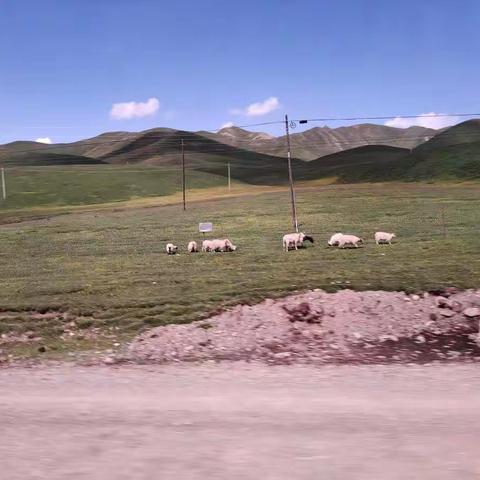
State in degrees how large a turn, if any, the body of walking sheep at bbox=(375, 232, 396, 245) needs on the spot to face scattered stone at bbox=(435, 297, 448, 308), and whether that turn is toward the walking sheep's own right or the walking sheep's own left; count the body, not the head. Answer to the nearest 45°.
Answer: approximately 90° to the walking sheep's own right

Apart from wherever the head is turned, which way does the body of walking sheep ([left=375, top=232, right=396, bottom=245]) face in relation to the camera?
to the viewer's right

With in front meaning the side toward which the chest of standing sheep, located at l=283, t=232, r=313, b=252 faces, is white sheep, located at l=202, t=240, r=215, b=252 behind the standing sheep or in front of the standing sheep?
behind

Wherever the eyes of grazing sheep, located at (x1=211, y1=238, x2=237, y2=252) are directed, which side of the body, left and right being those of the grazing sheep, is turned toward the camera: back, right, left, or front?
right

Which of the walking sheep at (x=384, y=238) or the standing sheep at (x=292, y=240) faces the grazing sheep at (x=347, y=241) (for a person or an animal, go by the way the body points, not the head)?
the standing sheep at (x=292, y=240)

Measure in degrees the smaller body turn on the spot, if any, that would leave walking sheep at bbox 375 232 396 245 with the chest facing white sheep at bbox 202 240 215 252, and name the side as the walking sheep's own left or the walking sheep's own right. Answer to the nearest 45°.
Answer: approximately 180°

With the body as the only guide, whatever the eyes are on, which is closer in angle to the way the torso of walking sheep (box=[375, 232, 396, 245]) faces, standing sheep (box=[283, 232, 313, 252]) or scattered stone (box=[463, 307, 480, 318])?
the scattered stone

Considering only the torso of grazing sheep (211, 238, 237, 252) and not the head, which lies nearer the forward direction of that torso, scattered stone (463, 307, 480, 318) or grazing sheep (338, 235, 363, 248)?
the grazing sheep

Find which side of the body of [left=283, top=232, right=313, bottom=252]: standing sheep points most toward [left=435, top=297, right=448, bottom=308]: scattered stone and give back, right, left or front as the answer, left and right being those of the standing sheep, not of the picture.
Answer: right

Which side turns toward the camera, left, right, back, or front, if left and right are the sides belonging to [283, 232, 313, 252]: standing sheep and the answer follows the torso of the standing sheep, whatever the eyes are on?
right

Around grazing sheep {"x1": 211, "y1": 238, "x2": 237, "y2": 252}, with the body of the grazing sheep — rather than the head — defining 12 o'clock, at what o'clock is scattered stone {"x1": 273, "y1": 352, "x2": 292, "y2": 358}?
The scattered stone is roughly at 3 o'clock from the grazing sheep.

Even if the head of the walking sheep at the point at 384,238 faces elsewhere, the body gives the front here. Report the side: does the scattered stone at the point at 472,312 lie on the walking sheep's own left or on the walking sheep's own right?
on the walking sheep's own right
